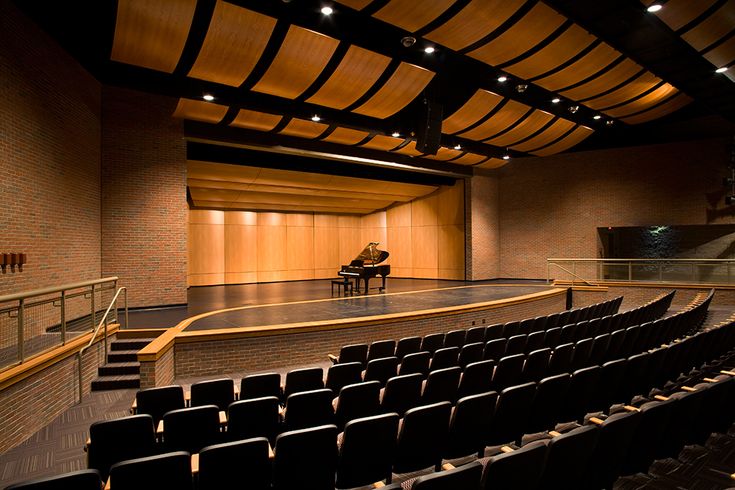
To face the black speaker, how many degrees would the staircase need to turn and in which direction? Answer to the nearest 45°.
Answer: approximately 90° to its left

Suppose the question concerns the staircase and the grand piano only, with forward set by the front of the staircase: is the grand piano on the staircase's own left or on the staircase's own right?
on the staircase's own left
